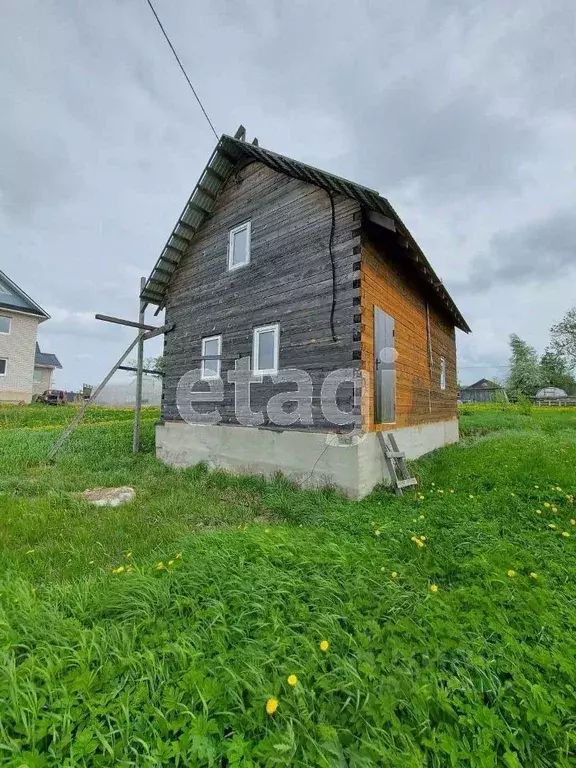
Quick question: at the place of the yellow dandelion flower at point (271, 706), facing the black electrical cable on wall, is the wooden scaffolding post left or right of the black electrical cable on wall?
left

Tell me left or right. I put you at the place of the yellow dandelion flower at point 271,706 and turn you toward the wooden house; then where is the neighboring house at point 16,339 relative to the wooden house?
left

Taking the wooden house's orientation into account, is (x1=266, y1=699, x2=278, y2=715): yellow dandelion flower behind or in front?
in front

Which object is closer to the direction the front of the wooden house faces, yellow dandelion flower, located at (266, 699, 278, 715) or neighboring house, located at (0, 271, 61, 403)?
the yellow dandelion flower

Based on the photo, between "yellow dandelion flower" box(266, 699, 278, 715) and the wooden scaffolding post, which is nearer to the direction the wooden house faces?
the yellow dandelion flower

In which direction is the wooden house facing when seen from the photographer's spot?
facing the viewer and to the right of the viewer

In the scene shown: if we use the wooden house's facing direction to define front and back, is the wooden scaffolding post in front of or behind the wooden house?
behind

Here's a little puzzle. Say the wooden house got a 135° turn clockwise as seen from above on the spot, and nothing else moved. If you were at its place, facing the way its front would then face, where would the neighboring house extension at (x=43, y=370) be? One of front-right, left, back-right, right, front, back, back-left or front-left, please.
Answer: front-right

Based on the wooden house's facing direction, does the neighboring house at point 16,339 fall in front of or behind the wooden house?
behind

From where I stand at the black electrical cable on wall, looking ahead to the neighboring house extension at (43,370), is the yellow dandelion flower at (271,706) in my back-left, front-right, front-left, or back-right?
back-left
